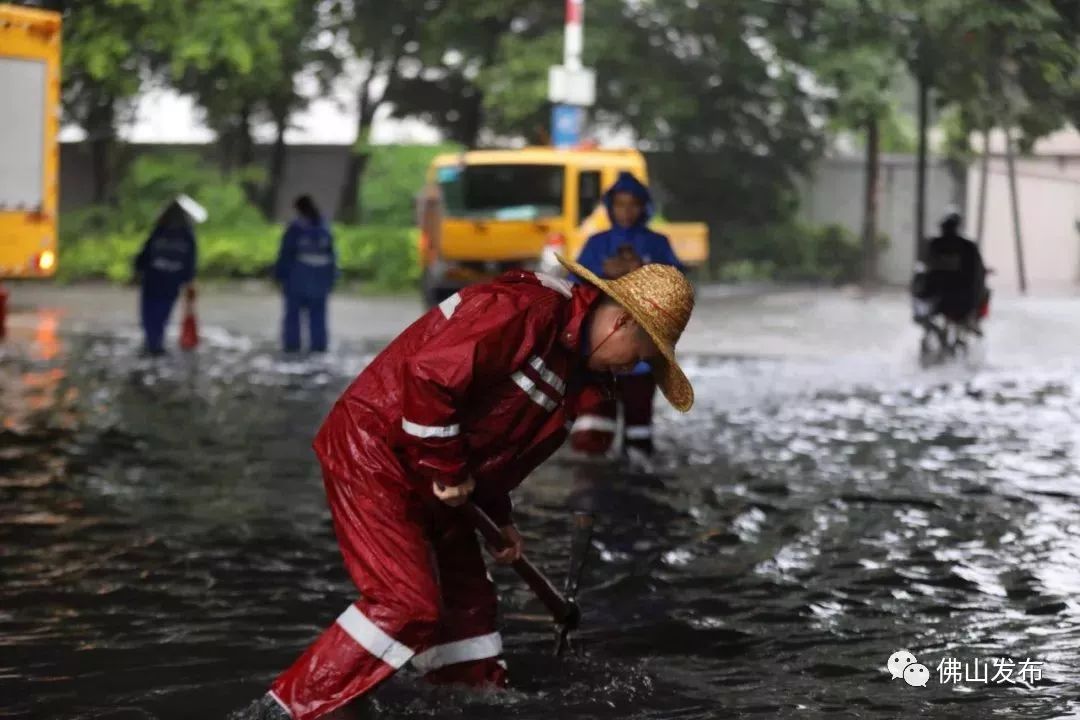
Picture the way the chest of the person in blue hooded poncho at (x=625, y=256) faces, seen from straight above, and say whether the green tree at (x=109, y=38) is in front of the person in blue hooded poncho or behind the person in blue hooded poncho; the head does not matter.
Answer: behind

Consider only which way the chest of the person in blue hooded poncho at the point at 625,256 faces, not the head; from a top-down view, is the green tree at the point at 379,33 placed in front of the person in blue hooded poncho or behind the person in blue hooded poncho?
behind

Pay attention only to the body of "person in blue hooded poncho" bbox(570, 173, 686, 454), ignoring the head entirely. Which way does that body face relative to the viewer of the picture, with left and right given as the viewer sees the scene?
facing the viewer

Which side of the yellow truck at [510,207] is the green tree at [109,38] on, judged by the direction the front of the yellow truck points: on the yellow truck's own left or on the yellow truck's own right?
on the yellow truck's own right

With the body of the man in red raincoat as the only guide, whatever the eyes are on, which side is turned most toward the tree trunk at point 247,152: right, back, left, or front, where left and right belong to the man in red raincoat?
left

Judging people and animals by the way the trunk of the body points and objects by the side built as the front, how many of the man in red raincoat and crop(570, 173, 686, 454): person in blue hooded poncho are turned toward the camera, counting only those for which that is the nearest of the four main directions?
1

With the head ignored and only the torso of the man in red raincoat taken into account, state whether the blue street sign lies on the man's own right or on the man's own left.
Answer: on the man's own left

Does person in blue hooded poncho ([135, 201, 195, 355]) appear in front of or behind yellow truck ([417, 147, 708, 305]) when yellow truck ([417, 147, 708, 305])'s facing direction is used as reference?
in front

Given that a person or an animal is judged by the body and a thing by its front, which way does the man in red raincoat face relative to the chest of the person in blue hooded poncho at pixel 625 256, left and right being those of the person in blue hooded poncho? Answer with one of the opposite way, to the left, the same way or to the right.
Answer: to the left

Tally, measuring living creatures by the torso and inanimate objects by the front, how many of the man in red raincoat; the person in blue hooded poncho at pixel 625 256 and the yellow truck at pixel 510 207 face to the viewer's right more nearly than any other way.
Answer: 1

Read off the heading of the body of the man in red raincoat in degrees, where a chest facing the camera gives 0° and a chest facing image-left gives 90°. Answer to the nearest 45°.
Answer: approximately 270°

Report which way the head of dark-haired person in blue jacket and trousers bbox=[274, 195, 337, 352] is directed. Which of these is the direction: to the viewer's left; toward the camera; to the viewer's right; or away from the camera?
away from the camera

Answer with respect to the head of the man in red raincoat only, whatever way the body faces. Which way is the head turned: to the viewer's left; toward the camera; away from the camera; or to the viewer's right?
to the viewer's right

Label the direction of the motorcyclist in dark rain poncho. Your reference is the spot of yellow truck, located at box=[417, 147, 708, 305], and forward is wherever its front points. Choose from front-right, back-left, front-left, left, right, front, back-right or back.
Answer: left

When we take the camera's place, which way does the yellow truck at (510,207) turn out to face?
facing the viewer and to the left of the viewer
